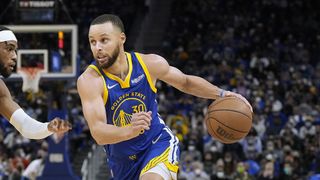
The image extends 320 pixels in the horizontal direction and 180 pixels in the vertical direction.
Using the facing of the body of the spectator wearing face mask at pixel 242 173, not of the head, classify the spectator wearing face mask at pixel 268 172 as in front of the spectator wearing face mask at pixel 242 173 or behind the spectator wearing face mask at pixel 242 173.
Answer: behind

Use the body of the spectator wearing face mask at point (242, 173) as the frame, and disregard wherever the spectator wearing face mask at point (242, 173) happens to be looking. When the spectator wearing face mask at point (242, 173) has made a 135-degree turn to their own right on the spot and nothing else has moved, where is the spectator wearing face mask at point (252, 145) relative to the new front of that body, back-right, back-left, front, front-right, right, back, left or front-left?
front

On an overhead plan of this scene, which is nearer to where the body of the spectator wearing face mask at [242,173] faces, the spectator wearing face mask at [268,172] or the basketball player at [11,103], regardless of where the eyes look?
the basketball player

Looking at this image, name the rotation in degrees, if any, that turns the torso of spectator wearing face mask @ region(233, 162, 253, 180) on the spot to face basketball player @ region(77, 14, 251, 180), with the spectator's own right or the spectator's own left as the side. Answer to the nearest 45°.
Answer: approximately 45° to the spectator's own left

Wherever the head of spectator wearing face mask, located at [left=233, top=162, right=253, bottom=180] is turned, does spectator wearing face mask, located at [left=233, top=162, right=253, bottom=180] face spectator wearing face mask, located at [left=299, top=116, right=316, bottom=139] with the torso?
no

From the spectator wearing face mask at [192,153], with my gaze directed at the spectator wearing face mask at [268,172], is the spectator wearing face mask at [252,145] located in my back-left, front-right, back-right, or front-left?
front-left

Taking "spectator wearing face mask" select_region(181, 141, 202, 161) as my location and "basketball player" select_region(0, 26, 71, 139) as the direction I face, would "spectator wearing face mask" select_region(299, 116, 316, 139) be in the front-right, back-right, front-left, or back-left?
back-left

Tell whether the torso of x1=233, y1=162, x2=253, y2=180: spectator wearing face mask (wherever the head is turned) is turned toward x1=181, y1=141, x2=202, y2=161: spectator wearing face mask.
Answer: no

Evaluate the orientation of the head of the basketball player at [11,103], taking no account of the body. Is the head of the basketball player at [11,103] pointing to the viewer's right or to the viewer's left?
to the viewer's right

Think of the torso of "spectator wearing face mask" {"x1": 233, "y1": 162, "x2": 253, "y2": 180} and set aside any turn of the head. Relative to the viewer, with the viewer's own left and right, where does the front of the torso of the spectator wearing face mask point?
facing the viewer and to the left of the viewer

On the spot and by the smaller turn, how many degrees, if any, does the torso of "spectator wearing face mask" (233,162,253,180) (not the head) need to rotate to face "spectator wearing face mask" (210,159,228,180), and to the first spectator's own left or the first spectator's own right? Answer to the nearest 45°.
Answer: approximately 45° to the first spectator's own right
